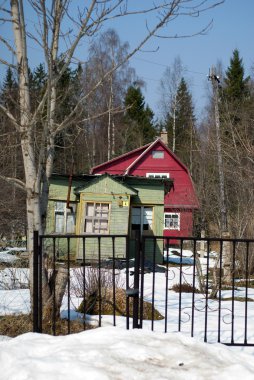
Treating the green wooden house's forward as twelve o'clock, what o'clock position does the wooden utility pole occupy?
The wooden utility pole is roughly at 10 o'clock from the green wooden house.

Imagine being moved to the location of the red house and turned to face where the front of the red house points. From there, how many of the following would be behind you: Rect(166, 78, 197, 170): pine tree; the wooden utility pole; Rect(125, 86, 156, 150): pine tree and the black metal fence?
2

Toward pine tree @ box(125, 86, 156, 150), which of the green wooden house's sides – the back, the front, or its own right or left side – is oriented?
back

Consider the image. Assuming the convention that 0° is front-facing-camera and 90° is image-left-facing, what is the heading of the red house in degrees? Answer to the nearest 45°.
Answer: approximately 0°

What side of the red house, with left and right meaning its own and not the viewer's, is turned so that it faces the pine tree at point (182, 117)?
back

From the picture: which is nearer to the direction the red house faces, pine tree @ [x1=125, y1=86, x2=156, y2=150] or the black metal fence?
the black metal fence

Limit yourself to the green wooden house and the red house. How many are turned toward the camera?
2

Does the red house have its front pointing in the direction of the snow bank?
yes

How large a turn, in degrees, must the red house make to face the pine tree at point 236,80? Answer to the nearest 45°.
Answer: approximately 135° to its left

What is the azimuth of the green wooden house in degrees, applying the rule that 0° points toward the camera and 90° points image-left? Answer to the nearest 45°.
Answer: approximately 0°

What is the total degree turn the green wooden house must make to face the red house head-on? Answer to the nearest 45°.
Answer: approximately 180°

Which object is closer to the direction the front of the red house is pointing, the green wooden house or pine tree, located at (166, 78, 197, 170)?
the green wooden house
